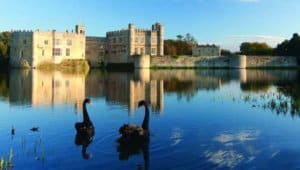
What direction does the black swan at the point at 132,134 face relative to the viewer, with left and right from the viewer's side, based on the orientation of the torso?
facing to the right of the viewer
